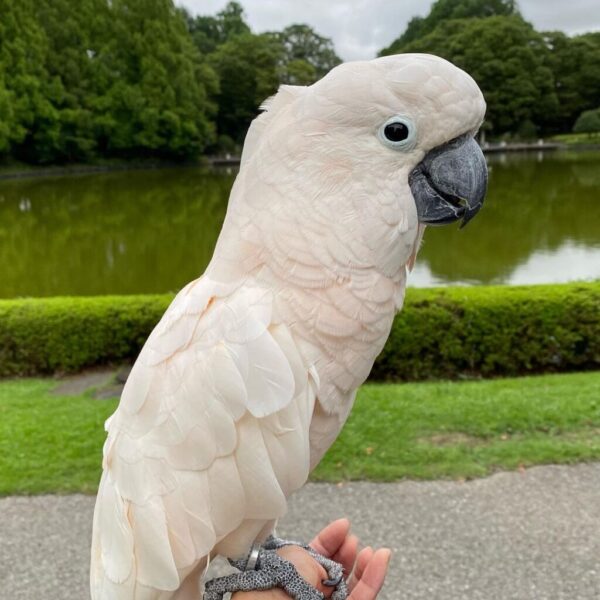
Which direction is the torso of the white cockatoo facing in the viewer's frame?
to the viewer's right
